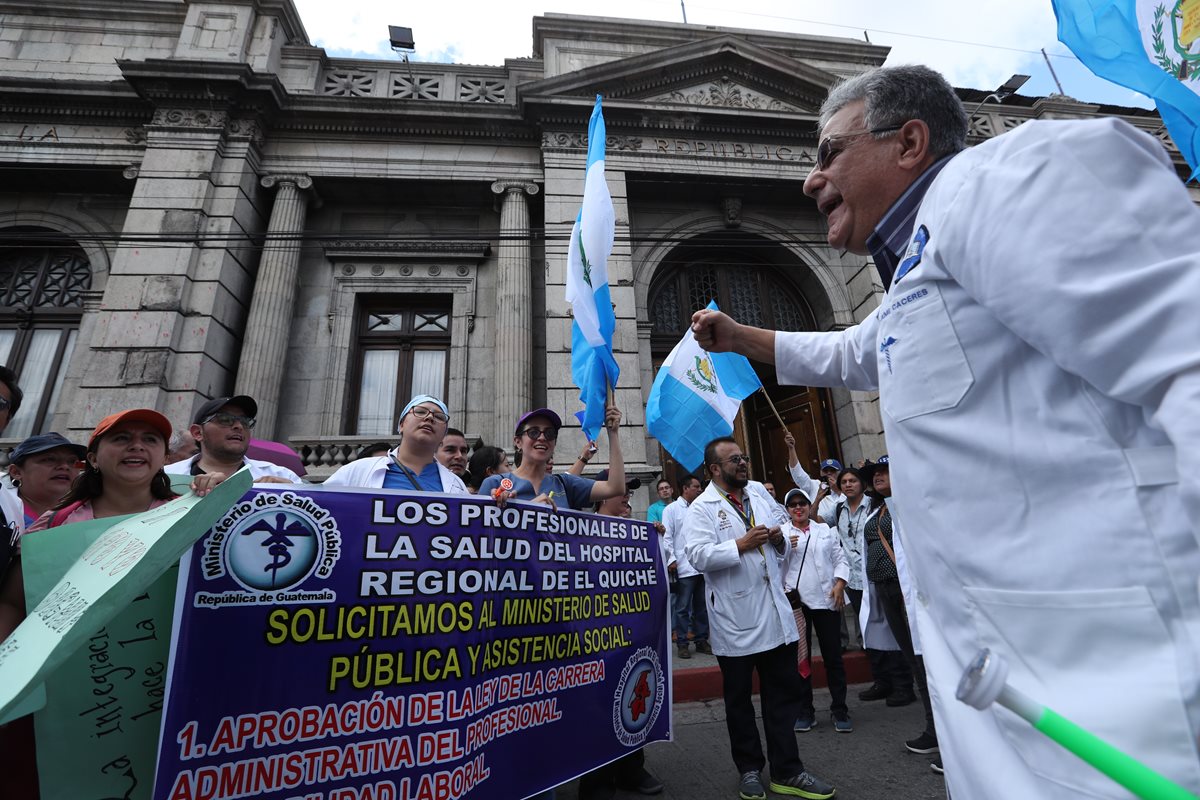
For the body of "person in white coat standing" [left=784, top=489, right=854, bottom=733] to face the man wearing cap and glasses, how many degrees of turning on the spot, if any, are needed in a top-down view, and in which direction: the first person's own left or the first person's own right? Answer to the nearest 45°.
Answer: approximately 45° to the first person's own right

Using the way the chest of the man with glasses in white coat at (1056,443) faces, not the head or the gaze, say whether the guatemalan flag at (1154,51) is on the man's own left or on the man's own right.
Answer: on the man's own right

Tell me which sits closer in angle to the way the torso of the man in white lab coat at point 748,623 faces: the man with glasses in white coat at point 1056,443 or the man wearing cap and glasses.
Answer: the man with glasses in white coat

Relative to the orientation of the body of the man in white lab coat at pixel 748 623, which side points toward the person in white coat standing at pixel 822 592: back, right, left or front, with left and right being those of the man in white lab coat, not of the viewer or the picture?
left

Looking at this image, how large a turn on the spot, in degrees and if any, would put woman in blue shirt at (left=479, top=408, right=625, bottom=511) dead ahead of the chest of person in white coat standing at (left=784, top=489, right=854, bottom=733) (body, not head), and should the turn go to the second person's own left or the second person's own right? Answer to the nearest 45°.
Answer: approximately 45° to the second person's own right

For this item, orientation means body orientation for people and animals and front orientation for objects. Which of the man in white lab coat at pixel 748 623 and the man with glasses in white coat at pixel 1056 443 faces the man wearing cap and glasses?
the man with glasses in white coat

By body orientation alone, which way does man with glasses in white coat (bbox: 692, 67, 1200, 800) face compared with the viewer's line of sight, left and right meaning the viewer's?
facing to the left of the viewer

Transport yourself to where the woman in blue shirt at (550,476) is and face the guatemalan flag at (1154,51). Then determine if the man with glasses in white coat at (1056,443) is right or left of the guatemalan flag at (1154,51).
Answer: right

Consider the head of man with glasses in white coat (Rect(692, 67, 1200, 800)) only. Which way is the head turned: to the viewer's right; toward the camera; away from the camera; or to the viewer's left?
to the viewer's left

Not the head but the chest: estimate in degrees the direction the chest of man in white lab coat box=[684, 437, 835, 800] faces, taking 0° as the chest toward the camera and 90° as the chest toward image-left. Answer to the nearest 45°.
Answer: approximately 315°

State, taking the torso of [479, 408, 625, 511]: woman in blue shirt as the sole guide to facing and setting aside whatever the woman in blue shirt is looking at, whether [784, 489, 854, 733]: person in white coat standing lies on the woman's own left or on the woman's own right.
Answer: on the woman's own left
